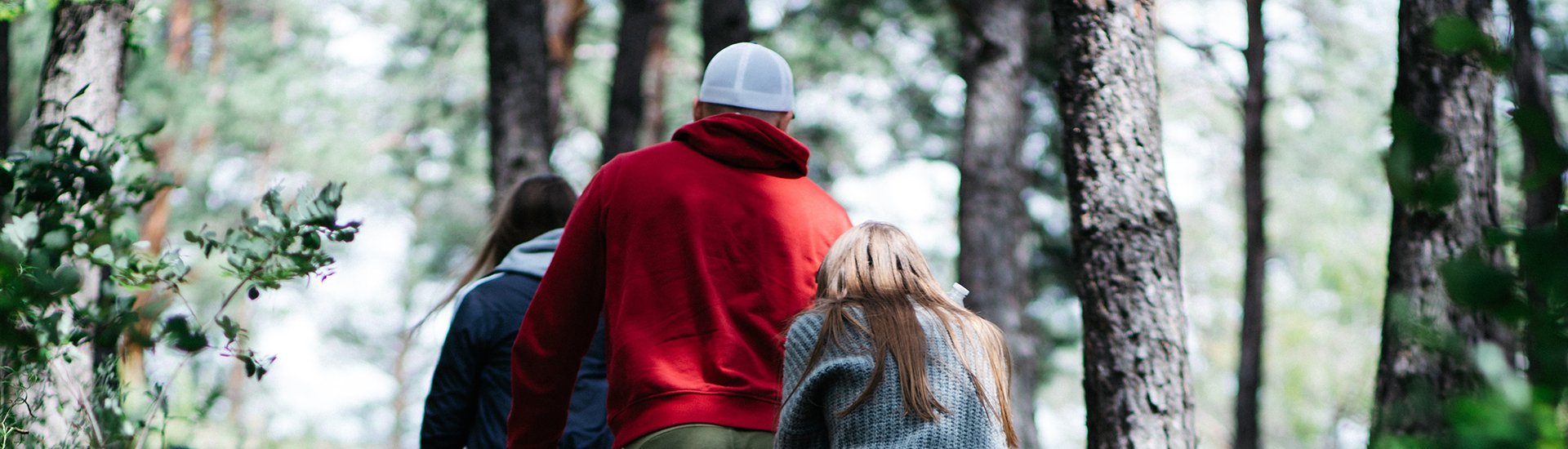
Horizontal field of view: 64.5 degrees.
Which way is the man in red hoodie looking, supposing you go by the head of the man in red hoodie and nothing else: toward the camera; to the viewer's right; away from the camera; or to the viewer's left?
away from the camera

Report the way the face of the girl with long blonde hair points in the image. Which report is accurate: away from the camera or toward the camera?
away from the camera

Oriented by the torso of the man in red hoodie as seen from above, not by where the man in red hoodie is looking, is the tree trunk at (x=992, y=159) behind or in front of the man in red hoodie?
in front

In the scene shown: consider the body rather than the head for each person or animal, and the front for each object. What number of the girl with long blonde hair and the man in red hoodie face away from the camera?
2

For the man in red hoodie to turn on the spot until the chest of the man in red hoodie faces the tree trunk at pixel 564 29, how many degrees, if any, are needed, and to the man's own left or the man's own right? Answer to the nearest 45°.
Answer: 0° — they already face it

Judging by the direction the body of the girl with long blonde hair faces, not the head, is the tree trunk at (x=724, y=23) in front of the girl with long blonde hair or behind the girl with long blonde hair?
in front

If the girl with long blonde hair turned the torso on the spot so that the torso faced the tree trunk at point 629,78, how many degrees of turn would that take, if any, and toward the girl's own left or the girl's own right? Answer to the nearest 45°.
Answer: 0° — they already face it

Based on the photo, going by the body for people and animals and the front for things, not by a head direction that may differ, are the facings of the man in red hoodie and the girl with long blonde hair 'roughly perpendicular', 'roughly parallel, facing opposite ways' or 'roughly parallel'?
roughly parallel

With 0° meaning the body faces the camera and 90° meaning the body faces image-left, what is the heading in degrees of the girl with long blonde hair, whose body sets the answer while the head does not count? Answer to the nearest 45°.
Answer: approximately 180°

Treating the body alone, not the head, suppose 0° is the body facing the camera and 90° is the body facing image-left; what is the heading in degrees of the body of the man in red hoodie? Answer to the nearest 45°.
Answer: approximately 180°

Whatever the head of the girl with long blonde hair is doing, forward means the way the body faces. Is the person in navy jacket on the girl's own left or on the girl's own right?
on the girl's own left

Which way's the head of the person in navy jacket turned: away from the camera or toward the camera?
away from the camera
